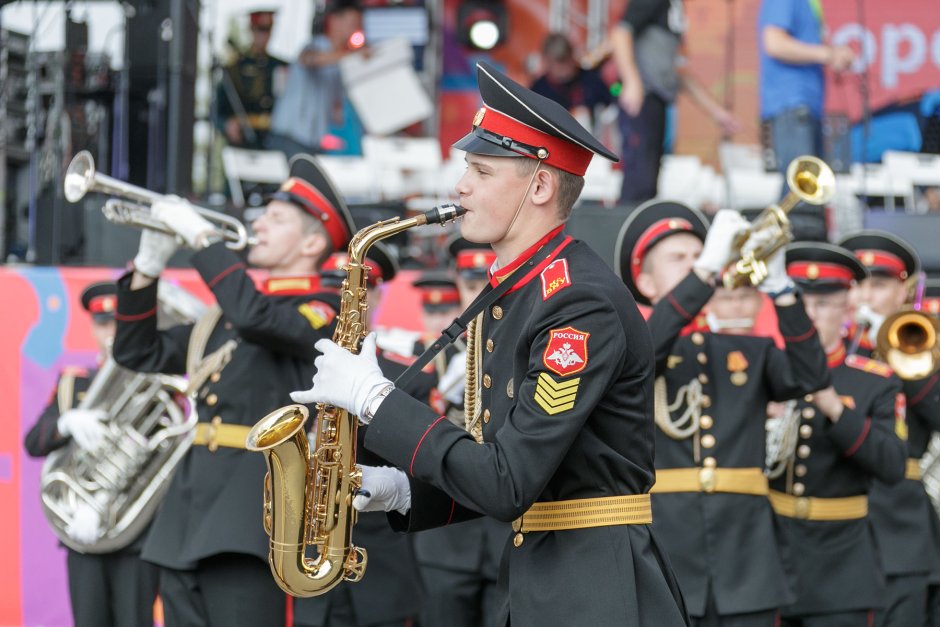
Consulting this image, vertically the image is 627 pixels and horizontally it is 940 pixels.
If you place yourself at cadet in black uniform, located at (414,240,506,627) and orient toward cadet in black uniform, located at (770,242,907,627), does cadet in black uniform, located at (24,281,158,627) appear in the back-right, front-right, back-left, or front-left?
back-right

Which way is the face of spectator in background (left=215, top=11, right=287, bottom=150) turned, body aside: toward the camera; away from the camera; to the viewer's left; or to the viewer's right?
toward the camera

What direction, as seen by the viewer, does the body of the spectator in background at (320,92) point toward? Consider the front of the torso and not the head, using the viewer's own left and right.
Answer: facing to the right of the viewer

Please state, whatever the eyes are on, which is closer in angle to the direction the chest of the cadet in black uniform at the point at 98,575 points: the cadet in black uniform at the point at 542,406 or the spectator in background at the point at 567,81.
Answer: the cadet in black uniform

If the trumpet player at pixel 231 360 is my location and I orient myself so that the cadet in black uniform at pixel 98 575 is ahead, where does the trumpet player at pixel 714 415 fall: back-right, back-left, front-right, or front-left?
back-right

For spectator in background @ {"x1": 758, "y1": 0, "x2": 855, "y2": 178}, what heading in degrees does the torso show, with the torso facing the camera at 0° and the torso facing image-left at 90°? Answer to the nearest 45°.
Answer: approximately 270°

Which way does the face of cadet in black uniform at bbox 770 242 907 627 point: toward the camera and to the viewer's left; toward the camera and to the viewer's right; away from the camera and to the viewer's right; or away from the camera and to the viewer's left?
toward the camera and to the viewer's left

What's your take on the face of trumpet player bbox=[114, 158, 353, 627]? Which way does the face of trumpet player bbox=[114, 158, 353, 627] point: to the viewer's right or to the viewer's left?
to the viewer's left

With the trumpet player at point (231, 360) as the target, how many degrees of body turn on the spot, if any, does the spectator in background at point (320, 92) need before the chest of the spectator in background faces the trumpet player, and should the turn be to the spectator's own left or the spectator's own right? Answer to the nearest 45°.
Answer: approximately 90° to the spectator's own right

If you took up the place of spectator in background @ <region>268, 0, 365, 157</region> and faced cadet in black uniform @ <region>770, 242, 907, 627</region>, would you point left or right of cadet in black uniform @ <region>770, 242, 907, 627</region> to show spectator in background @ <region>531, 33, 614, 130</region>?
left

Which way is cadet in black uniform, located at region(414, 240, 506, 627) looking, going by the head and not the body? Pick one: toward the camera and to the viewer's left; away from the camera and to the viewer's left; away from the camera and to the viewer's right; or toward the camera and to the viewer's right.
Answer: toward the camera and to the viewer's left

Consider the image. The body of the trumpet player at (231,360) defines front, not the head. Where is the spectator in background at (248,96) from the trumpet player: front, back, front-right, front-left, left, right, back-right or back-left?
back-right

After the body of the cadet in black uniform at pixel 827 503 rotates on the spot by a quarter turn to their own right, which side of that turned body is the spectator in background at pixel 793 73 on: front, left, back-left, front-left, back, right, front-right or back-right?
front-right

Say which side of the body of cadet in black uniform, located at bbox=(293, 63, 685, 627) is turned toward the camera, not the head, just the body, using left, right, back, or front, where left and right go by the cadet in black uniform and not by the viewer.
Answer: left

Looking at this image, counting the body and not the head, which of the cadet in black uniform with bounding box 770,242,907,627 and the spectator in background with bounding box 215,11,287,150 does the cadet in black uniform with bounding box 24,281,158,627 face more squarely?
the cadet in black uniform
